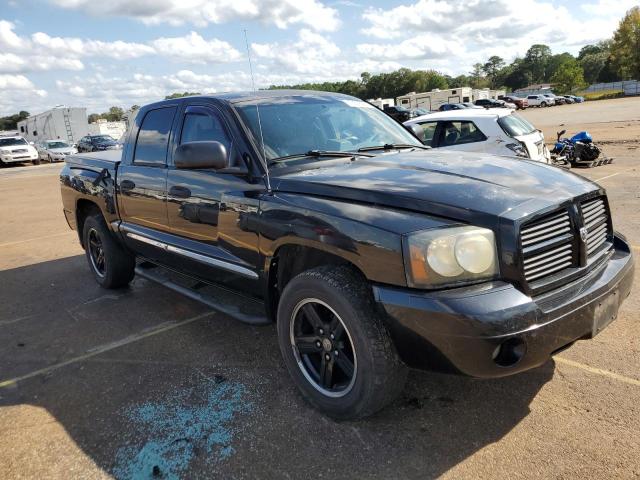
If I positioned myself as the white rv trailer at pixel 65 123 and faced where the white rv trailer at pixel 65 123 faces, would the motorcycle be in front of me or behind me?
behind

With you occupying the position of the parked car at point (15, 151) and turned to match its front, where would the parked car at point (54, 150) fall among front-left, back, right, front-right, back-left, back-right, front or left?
left

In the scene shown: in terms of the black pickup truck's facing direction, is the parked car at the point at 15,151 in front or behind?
behind

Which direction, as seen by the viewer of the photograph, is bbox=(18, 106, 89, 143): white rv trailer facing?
facing away from the viewer and to the left of the viewer
